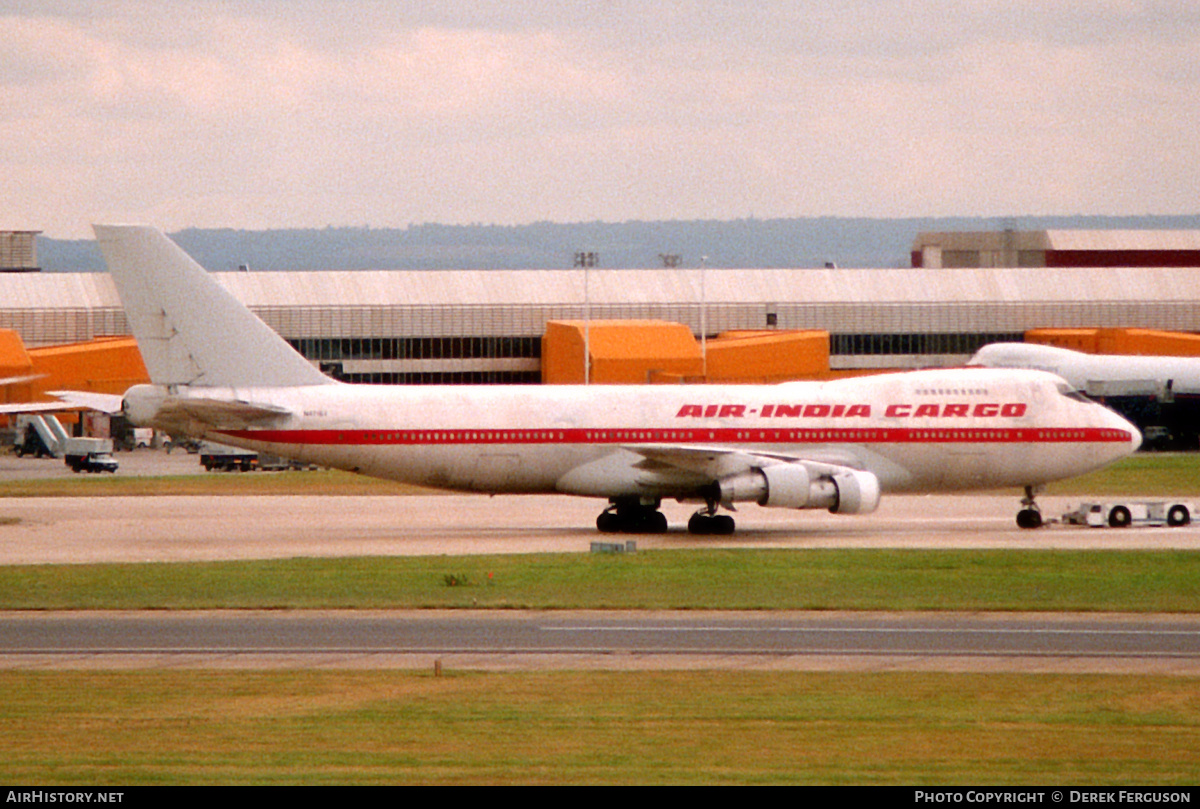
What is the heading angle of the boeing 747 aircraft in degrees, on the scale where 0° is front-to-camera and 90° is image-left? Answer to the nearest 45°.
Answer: approximately 270°

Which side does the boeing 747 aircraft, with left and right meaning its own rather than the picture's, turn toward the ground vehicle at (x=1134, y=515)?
front
